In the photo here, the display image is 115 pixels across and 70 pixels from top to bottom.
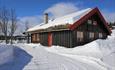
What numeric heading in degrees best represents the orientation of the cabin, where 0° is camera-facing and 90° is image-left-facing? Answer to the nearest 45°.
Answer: approximately 45°
